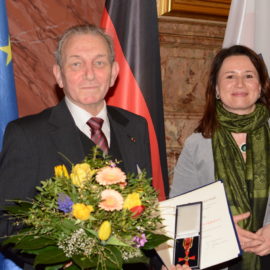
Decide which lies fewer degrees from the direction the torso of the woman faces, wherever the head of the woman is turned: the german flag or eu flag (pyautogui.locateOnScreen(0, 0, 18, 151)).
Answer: the eu flag

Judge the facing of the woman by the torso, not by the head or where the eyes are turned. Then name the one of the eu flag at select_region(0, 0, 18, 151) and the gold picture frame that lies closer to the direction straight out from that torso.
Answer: the eu flag

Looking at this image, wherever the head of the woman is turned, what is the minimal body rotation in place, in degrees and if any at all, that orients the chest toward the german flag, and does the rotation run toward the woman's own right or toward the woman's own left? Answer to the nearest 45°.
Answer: approximately 135° to the woman's own right

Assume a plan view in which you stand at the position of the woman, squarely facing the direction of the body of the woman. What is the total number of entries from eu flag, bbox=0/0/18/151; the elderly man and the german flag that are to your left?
0

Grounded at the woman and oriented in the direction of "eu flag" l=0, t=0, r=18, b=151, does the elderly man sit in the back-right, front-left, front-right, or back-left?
front-left

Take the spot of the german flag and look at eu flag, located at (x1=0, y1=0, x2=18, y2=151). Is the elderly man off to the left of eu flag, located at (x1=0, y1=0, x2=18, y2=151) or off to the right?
left

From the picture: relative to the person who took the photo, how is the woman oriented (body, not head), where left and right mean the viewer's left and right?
facing the viewer

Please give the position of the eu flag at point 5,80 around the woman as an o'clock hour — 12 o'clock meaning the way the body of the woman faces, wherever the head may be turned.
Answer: The eu flag is roughly at 3 o'clock from the woman.

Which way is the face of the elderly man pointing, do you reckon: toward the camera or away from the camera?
toward the camera

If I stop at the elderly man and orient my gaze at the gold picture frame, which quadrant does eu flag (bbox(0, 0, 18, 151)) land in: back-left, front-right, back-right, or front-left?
front-left

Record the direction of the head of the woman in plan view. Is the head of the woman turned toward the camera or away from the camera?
toward the camera
